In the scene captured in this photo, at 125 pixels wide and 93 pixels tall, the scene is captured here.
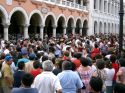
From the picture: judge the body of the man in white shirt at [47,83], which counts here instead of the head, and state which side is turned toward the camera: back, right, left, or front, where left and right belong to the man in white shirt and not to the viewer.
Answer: back
